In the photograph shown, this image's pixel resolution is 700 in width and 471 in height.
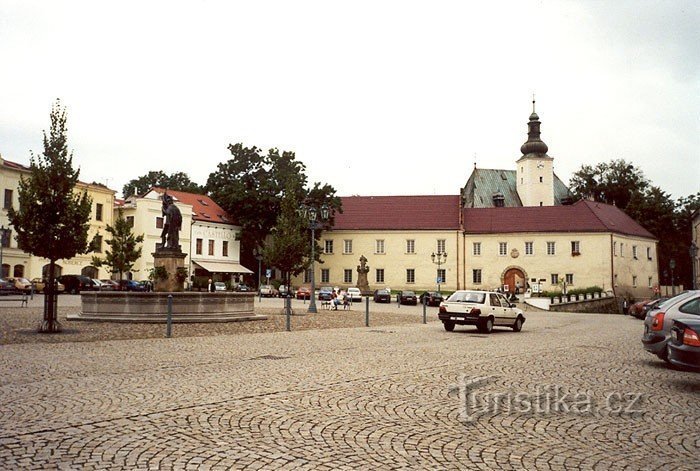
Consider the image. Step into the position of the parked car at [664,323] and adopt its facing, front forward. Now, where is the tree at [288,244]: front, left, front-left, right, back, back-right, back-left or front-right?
left

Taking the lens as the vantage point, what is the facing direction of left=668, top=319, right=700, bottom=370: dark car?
facing away from the viewer and to the right of the viewer

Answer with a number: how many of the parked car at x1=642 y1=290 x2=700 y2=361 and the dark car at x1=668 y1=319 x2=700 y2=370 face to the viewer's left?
0

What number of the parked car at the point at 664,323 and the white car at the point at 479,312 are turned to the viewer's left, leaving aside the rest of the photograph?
0

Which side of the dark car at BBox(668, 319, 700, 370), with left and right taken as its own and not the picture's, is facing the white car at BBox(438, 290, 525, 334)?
left

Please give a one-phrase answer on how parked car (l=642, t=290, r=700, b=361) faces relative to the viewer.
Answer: facing away from the viewer and to the right of the viewer

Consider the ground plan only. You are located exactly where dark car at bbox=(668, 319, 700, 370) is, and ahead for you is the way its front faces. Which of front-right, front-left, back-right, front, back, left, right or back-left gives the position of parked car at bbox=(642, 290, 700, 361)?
front-left

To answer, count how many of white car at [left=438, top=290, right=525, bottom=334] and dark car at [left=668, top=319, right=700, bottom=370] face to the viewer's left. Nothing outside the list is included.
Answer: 0

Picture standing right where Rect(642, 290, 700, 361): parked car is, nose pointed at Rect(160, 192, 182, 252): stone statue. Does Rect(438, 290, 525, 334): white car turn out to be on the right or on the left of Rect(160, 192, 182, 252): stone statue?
right

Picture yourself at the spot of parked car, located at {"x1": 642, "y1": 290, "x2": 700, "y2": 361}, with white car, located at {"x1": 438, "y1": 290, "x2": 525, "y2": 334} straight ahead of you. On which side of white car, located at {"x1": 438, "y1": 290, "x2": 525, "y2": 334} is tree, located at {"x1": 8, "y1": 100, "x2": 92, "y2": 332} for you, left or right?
left

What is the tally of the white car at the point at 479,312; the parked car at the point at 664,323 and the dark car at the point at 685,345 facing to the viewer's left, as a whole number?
0
